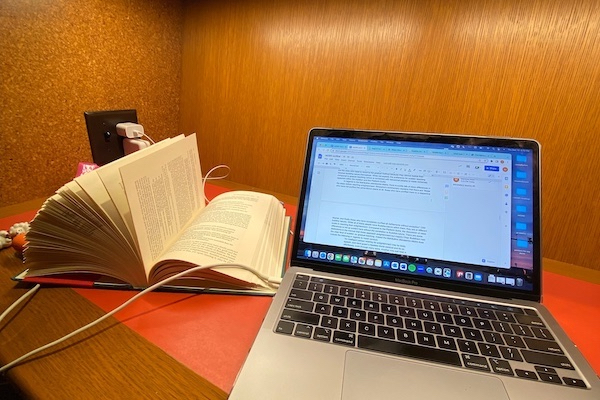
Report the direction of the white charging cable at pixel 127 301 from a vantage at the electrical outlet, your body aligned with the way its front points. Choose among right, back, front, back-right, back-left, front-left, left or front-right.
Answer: front-right

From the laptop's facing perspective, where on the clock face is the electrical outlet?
The electrical outlet is roughly at 3 o'clock from the laptop.

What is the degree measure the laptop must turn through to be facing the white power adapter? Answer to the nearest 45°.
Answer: approximately 90° to its right

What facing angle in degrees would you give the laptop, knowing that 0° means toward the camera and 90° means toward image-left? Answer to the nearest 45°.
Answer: approximately 0°

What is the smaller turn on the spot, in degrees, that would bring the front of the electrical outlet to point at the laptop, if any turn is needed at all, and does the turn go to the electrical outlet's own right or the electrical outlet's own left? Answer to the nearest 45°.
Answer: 0° — it already faces it
